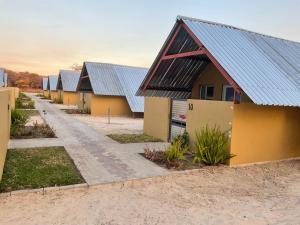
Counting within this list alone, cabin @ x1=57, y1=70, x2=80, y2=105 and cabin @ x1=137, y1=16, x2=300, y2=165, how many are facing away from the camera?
0

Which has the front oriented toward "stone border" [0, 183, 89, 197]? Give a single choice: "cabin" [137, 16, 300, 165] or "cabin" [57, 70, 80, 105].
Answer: "cabin" [137, 16, 300, 165]

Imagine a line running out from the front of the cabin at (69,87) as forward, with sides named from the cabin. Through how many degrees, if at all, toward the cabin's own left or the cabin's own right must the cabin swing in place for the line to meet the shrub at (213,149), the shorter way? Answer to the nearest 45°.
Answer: approximately 90° to the cabin's own left

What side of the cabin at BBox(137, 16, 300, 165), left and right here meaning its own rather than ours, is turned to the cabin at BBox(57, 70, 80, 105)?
right

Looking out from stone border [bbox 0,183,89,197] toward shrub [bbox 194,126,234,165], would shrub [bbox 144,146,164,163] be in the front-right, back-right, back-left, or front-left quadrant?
front-left

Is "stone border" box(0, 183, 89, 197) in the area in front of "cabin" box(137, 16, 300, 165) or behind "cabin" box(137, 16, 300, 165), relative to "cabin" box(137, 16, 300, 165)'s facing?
in front

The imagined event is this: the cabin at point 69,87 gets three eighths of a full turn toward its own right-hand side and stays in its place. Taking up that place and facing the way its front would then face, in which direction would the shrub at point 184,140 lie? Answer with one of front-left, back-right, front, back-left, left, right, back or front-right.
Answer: back-right

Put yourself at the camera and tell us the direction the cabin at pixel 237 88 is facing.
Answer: facing the viewer and to the left of the viewer

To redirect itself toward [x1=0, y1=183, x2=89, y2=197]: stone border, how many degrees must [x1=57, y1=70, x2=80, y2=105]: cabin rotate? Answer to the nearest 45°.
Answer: approximately 90° to its left

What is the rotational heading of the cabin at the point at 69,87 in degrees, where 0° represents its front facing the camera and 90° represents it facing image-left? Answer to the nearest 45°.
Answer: approximately 90°

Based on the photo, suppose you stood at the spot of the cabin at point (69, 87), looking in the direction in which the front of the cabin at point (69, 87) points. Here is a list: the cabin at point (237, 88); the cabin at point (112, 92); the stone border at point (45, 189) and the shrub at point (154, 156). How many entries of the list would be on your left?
4

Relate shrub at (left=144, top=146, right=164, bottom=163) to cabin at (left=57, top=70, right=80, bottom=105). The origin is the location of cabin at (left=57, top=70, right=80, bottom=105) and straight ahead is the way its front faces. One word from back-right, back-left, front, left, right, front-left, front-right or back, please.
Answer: left

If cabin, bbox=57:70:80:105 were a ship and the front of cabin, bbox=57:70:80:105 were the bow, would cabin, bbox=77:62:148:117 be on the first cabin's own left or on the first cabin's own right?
on the first cabin's own left
